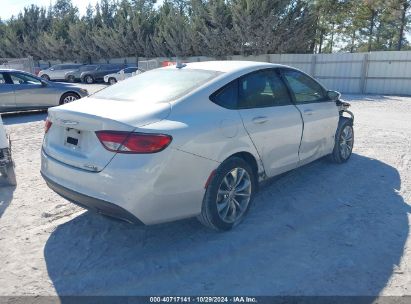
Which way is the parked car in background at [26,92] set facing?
to the viewer's right

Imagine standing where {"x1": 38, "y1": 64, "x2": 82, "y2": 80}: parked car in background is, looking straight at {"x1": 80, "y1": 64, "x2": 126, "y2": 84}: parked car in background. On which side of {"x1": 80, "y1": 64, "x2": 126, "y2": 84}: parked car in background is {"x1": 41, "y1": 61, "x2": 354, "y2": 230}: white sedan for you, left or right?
right

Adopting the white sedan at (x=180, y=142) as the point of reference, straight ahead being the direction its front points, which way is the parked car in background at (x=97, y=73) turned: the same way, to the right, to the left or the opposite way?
the opposite way

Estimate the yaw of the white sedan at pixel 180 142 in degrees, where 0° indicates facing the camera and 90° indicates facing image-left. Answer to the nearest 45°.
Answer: approximately 225°

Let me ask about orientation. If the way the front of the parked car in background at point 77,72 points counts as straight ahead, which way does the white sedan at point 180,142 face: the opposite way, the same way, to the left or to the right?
the opposite way

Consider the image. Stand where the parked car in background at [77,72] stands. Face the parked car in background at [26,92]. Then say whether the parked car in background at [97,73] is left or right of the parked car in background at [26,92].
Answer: left

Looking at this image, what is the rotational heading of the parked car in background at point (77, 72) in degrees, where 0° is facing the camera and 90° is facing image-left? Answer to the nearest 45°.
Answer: approximately 45°

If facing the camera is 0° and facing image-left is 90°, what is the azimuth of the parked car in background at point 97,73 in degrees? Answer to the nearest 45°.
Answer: approximately 45°
